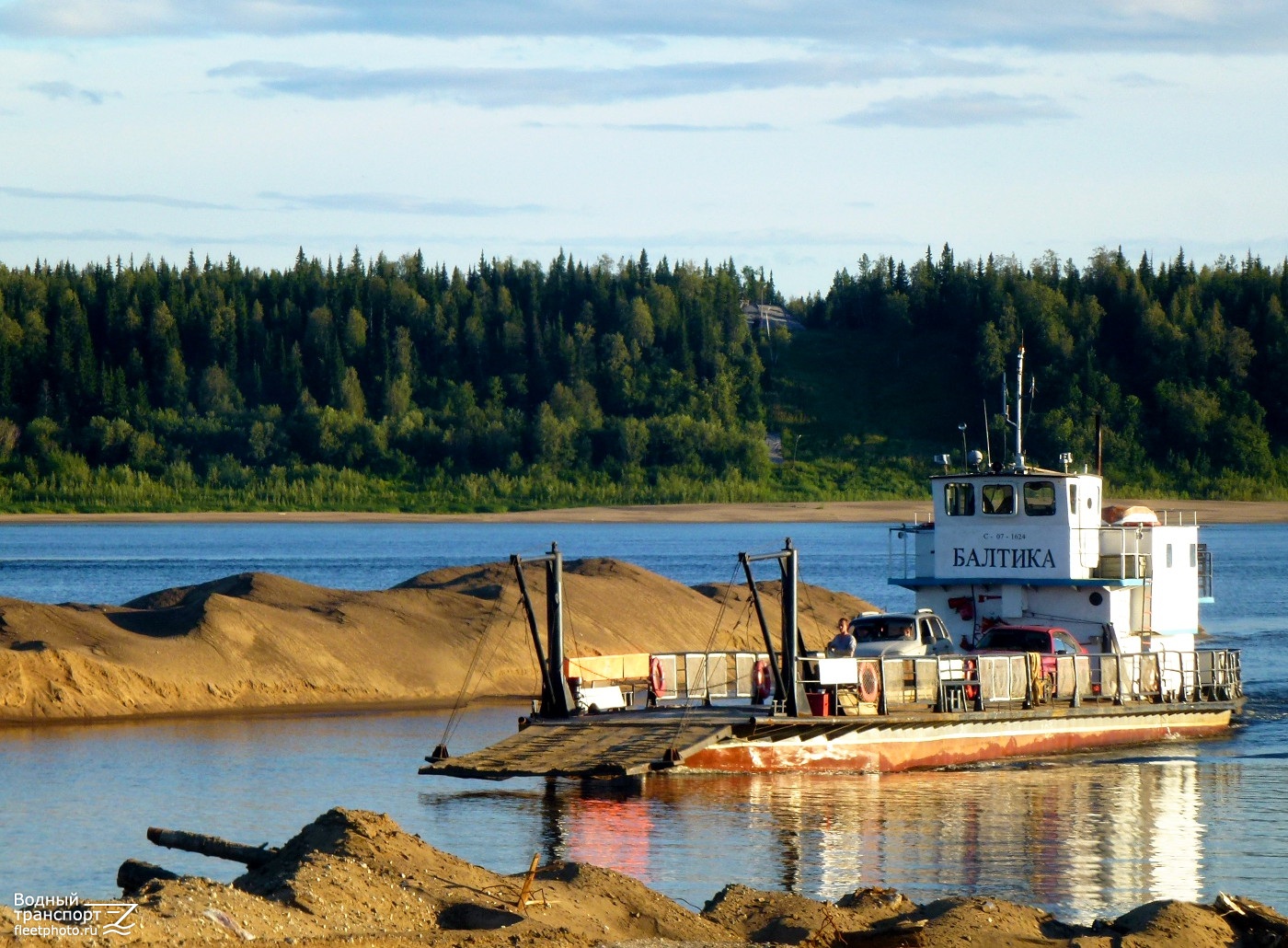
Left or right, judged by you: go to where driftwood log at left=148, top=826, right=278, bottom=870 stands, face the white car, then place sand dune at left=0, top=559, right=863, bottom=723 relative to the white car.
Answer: left

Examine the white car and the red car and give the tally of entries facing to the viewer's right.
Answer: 0

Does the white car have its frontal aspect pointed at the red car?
no

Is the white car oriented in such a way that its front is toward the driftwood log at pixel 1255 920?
no

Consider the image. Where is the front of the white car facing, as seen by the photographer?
facing the viewer and to the left of the viewer

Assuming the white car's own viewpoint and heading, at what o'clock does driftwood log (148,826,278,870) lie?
The driftwood log is roughly at 11 o'clock from the white car.

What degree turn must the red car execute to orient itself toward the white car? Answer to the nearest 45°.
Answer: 0° — it already faces it

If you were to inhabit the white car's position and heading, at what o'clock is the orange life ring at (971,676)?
The orange life ring is roughly at 9 o'clock from the white car.

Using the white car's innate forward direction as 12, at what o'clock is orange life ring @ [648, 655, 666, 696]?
The orange life ring is roughly at 1 o'clock from the white car.

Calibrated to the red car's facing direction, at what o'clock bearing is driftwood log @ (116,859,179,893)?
The driftwood log is roughly at 11 o'clock from the red car.

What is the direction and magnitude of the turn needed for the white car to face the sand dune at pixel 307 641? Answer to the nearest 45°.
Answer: approximately 45° to its right

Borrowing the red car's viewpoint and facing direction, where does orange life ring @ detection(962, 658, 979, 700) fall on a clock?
The orange life ring is roughly at 11 o'clock from the red car.

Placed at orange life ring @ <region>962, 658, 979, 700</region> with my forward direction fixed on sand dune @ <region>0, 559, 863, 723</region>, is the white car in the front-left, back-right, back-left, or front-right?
front-right

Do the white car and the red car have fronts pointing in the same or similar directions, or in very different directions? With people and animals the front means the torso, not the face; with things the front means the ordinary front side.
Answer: same or similar directions

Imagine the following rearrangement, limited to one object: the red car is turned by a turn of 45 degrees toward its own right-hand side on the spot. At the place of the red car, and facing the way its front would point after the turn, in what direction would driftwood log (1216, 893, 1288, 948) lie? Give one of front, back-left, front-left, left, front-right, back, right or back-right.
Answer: left
